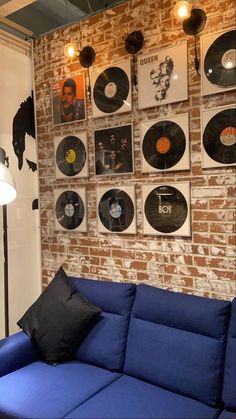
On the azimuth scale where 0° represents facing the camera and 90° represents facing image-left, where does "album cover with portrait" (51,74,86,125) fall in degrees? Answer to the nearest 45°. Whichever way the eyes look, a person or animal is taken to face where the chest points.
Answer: approximately 45°

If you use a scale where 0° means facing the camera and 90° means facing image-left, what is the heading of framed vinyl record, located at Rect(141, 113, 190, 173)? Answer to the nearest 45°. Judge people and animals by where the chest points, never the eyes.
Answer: approximately 45°

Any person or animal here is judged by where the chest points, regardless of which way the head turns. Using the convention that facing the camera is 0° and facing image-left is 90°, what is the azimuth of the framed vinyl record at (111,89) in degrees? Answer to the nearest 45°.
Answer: approximately 45°

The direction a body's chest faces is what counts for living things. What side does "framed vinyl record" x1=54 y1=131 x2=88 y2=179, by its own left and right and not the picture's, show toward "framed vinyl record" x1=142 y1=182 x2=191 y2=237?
left

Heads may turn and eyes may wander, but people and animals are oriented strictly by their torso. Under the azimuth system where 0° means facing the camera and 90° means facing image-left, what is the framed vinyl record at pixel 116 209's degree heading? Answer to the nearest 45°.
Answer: approximately 45°

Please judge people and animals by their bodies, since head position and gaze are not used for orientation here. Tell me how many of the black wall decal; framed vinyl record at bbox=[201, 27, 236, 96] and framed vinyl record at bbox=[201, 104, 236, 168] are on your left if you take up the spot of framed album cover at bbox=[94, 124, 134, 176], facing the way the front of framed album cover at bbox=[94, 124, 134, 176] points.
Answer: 2

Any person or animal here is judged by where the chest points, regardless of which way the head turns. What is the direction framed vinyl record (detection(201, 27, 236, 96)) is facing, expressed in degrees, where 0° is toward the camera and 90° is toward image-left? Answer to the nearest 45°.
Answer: approximately 45°
